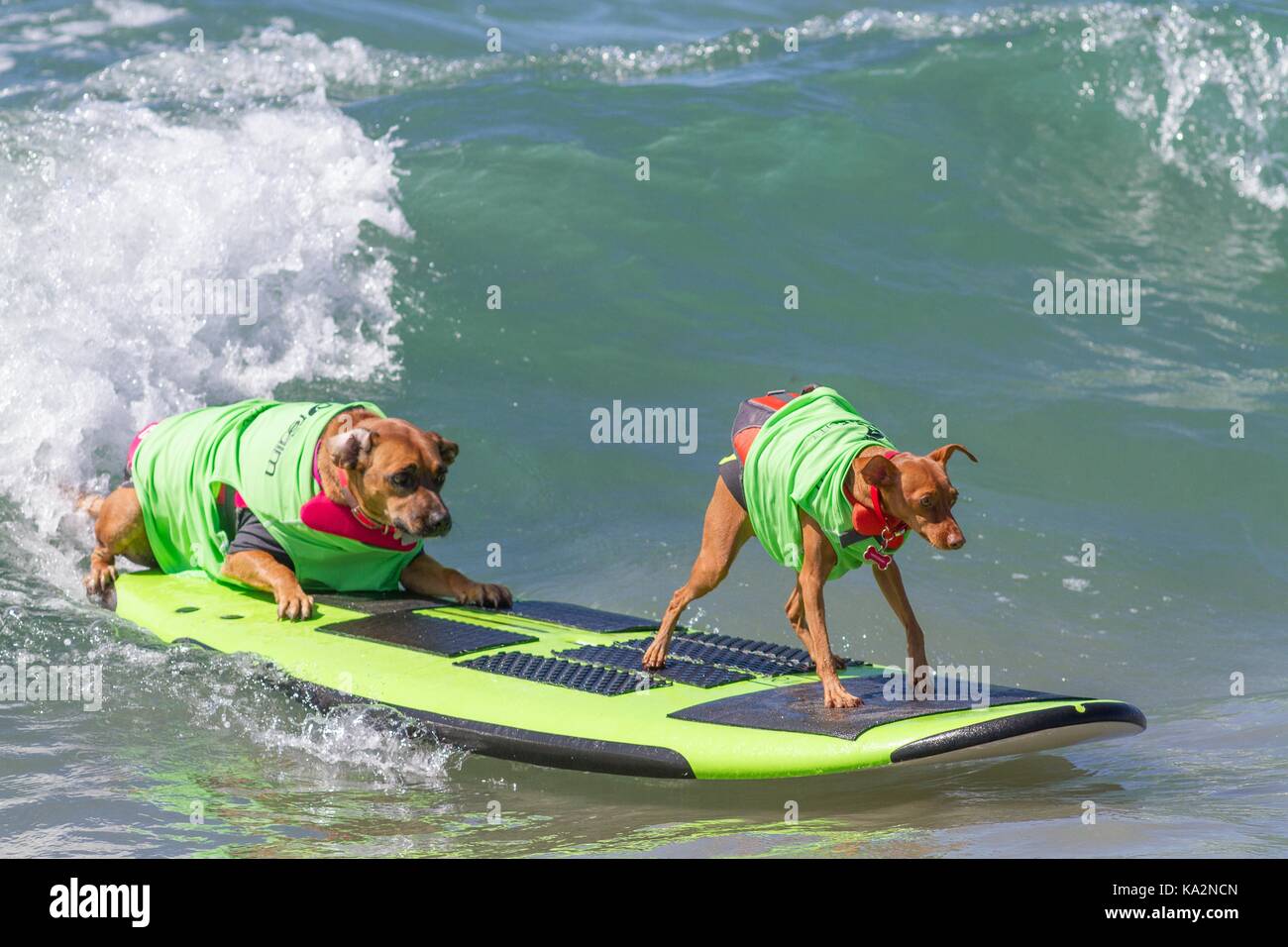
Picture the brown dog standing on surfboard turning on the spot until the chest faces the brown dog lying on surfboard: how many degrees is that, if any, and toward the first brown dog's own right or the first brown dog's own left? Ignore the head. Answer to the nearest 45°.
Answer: approximately 180°

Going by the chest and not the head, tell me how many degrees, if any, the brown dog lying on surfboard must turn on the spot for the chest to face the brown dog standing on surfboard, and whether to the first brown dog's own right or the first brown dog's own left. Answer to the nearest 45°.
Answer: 0° — it already faces it
